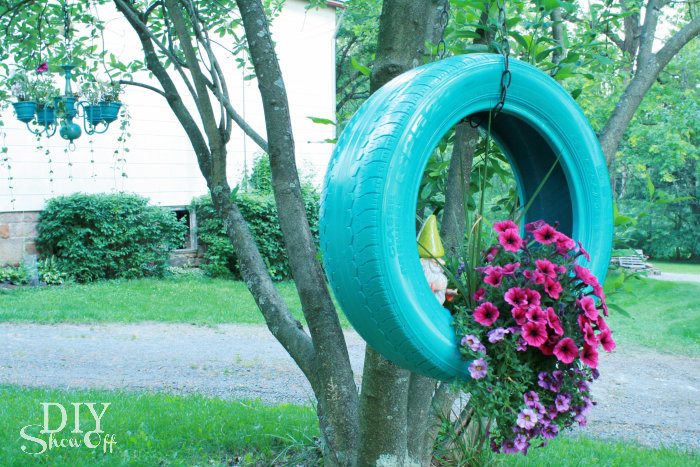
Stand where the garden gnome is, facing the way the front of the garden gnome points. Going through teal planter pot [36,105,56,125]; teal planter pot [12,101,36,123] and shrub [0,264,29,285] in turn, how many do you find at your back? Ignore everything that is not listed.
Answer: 3

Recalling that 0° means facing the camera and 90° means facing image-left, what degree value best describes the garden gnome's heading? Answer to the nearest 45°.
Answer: approximately 315°

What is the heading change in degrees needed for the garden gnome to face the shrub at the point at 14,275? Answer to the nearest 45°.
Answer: approximately 180°

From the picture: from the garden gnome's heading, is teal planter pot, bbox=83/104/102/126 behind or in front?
behind
